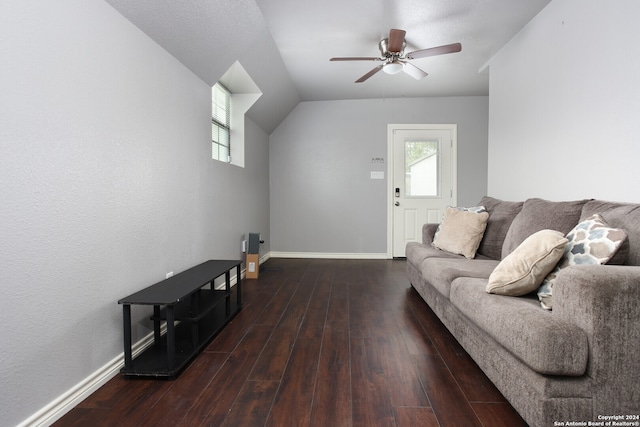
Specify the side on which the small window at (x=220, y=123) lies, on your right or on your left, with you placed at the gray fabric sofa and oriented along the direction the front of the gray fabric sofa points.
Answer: on your right

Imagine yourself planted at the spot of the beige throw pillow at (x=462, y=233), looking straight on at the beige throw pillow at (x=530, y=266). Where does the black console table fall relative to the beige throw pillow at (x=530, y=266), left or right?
right

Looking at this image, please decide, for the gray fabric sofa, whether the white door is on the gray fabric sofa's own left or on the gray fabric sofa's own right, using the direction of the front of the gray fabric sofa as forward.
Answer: on the gray fabric sofa's own right

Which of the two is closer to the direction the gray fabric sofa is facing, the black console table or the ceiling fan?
the black console table

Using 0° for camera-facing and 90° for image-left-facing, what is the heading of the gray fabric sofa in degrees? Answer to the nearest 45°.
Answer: approximately 45°

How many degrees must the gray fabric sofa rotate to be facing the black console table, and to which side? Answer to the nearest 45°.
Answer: approximately 45° to its right
